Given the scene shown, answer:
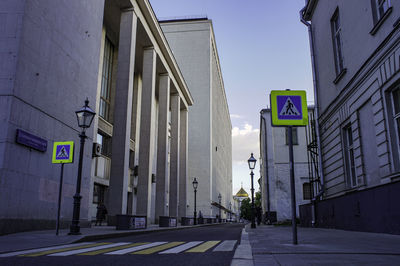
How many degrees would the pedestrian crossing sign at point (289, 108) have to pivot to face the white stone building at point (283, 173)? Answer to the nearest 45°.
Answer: approximately 180°

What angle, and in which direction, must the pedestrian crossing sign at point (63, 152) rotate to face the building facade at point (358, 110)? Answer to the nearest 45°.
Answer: approximately 90° to its left

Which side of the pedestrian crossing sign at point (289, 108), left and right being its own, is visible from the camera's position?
front

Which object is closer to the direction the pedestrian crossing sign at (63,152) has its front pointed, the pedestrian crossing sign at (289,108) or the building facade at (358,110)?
the pedestrian crossing sign

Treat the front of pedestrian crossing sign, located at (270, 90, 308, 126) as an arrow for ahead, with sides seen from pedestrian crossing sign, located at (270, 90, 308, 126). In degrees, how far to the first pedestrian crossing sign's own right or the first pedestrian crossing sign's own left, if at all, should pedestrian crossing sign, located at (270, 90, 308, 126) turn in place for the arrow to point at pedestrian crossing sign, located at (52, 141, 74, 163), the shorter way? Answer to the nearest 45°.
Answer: approximately 90° to the first pedestrian crossing sign's own right

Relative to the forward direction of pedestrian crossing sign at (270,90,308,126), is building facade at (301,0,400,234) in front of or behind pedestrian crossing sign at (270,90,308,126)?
behind

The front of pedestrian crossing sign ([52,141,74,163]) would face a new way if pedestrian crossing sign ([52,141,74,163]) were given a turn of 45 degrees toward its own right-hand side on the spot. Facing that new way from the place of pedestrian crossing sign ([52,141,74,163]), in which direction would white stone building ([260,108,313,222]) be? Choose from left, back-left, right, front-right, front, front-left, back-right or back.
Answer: back

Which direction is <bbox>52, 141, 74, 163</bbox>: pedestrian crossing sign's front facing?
toward the camera

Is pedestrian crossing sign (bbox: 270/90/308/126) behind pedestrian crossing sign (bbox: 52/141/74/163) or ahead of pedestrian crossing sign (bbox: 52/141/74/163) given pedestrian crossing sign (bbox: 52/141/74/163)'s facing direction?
ahead

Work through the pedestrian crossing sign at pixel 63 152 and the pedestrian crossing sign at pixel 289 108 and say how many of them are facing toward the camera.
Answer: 2
